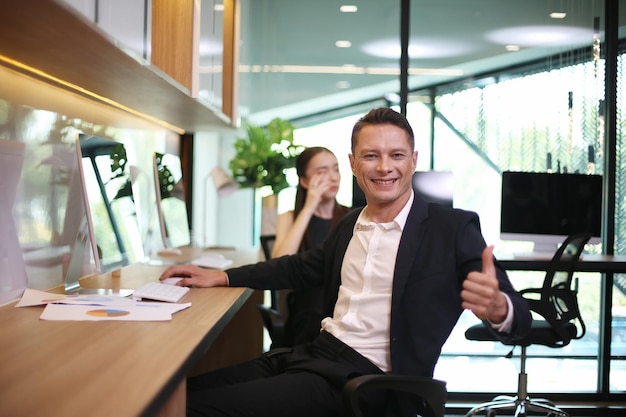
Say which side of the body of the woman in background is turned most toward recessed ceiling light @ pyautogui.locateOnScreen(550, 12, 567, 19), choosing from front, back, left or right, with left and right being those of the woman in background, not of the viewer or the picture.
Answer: left

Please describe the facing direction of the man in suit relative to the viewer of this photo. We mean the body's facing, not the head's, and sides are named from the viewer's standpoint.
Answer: facing the viewer and to the left of the viewer

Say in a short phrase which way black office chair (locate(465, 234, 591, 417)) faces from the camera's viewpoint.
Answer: facing to the left of the viewer

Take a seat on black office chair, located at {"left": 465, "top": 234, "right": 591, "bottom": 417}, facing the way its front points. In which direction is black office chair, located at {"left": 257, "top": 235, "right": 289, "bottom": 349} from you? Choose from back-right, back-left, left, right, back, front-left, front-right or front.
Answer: front-left

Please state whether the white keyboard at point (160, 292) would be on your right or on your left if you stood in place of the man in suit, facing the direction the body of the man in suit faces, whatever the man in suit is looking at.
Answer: on your right

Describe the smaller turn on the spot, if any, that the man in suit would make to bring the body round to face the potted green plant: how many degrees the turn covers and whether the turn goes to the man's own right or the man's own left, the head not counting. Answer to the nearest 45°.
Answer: approximately 135° to the man's own right

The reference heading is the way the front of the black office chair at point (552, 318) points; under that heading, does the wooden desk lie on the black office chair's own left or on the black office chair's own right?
on the black office chair's own left

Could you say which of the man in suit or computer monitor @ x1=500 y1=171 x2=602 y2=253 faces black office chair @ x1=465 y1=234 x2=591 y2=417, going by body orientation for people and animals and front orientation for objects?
the computer monitor

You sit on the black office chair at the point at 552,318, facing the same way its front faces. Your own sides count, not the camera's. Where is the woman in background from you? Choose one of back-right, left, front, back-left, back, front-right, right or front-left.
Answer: front-left

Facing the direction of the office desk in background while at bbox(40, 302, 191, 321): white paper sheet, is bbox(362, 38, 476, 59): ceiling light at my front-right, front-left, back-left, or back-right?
front-left

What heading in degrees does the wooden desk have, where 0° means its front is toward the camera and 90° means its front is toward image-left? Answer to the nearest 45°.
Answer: approximately 270°

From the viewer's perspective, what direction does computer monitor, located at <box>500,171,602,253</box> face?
toward the camera

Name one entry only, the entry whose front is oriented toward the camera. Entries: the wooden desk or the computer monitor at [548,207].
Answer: the computer monitor
